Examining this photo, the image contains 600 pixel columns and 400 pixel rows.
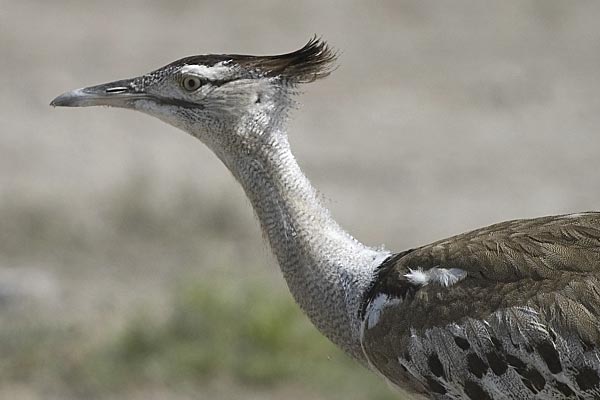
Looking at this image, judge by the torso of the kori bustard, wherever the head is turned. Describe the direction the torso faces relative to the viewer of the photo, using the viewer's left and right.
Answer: facing to the left of the viewer
